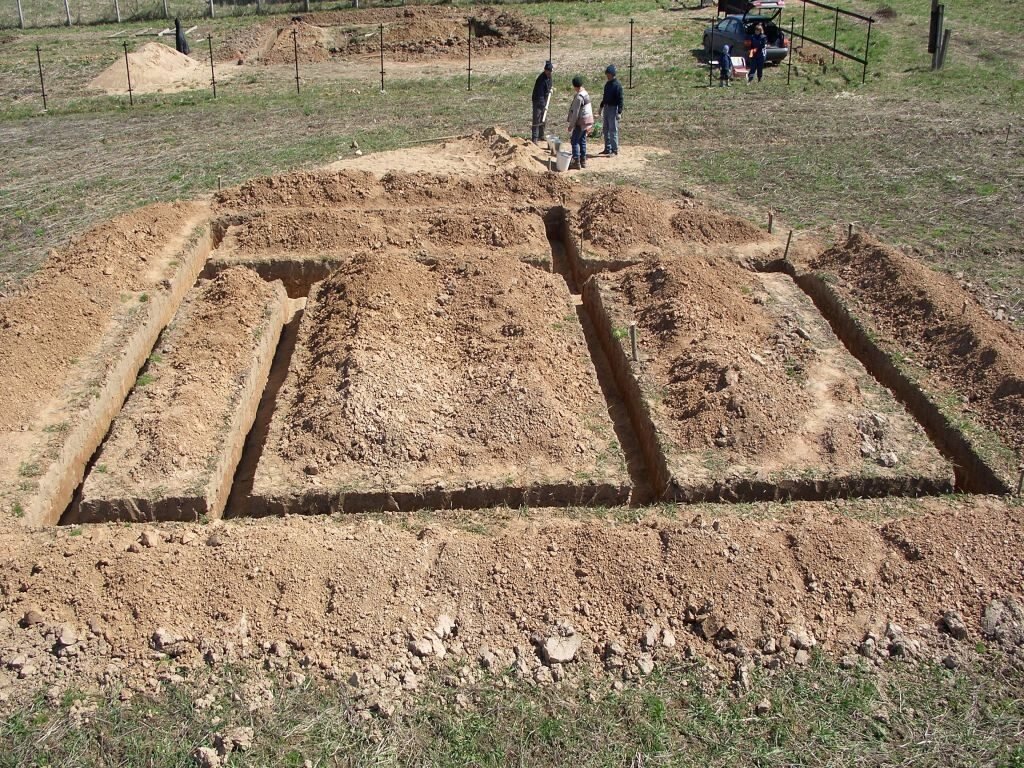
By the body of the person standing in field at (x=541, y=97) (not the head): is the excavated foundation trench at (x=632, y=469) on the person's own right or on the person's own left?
on the person's own right

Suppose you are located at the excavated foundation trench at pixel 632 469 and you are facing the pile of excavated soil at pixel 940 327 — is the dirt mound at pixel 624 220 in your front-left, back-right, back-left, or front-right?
front-left

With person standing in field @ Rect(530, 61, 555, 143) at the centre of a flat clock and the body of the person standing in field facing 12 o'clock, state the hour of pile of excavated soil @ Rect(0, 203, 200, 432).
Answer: The pile of excavated soil is roughly at 4 o'clock from the person standing in field.

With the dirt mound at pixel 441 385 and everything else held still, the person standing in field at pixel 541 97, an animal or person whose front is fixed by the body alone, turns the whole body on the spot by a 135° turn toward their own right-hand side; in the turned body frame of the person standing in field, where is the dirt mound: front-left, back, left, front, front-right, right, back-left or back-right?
front-left

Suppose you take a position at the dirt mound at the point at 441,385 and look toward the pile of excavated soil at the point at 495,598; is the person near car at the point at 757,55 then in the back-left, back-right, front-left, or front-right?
back-left

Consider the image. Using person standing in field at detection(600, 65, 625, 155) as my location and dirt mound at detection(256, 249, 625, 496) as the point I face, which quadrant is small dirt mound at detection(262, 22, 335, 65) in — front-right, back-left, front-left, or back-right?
back-right

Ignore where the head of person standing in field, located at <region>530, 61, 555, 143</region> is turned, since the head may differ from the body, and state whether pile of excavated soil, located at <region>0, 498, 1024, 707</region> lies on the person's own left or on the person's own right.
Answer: on the person's own right

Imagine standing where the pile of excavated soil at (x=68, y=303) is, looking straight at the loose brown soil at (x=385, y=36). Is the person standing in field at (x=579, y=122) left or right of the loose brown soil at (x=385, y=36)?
right

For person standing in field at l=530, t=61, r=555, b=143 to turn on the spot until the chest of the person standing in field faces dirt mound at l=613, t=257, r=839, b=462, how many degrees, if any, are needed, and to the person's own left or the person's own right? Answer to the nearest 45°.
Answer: approximately 90° to the person's own right

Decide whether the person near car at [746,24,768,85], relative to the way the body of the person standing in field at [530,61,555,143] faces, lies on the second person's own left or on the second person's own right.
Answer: on the second person's own left

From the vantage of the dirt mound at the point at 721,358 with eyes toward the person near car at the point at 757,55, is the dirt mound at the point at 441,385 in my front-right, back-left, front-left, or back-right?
back-left

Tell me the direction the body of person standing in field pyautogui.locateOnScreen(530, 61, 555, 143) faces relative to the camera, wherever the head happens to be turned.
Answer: to the viewer's right

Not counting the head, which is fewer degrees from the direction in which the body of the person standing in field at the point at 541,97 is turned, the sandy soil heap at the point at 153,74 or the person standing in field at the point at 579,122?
the person standing in field
